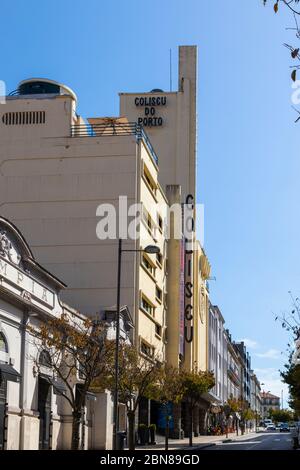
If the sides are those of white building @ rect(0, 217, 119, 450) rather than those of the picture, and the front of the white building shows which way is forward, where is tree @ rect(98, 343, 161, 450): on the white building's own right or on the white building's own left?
on the white building's own left

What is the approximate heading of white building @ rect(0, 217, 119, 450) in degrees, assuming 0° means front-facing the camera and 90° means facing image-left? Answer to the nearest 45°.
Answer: approximately 315°

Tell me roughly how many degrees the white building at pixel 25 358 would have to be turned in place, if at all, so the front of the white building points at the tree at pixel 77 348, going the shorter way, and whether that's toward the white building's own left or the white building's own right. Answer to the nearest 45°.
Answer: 0° — it already faces it

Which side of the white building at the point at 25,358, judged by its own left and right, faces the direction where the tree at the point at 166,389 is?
left
